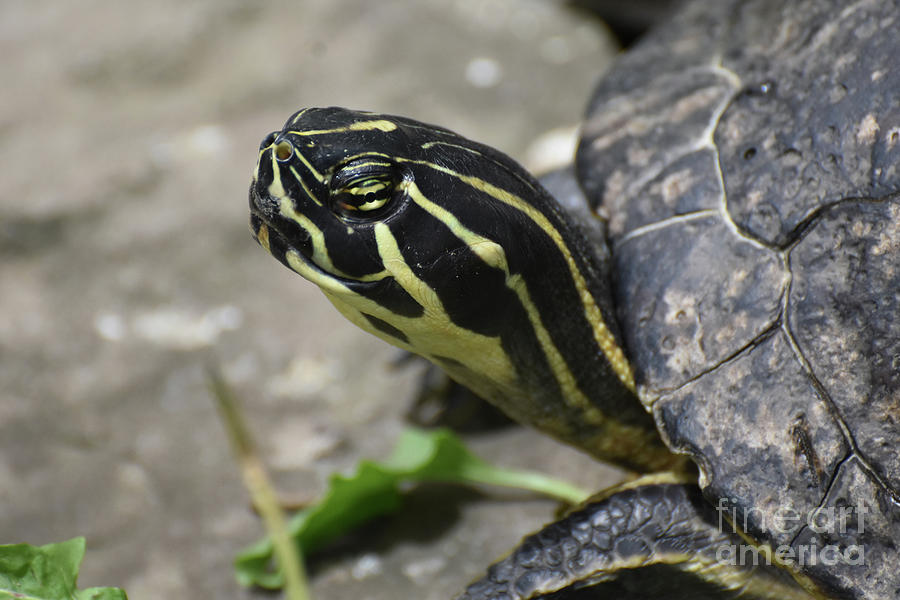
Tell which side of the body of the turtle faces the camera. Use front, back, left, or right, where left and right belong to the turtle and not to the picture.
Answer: left

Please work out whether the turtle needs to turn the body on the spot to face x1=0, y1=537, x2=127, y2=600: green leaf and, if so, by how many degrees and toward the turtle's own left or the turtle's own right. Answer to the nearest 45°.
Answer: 0° — it already faces it
